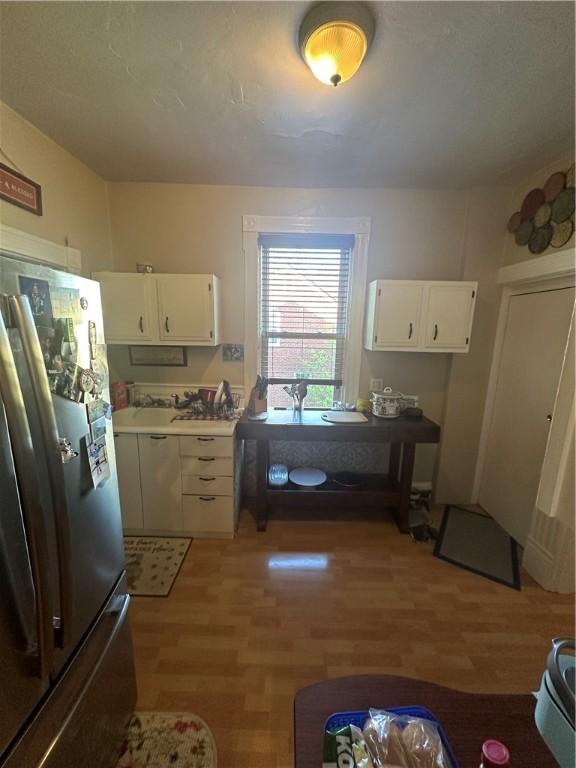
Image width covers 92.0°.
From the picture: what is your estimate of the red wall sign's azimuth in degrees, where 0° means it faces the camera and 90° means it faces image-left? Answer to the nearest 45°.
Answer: approximately 315°

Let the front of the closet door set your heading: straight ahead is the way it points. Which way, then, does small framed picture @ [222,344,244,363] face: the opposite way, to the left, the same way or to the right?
to the left

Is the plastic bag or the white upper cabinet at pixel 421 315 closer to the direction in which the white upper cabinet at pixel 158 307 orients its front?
the plastic bag

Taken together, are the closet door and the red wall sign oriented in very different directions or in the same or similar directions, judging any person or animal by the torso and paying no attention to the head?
very different directions

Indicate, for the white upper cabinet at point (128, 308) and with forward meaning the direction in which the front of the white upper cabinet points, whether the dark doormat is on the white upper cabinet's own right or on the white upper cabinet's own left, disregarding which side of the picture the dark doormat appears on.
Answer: on the white upper cabinet's own left

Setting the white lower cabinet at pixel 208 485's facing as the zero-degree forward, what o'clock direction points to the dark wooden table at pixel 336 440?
The dark wooden table is roughly at 9 o'clock from the white lower cabinet.

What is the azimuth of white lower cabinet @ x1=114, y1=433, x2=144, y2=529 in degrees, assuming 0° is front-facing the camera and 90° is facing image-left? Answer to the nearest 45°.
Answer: approximately 0°
